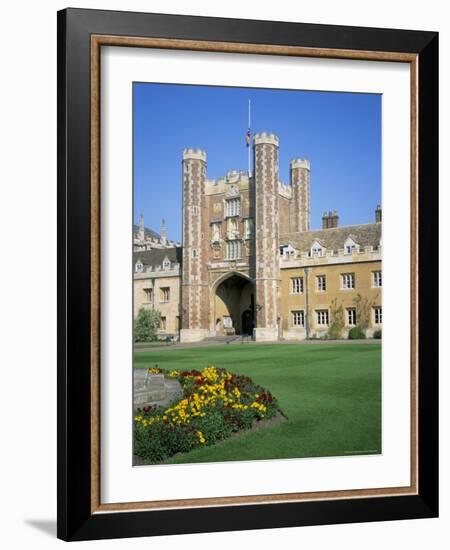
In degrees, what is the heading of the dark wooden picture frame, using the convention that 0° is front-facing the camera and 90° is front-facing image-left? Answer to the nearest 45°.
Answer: approximately 315°
